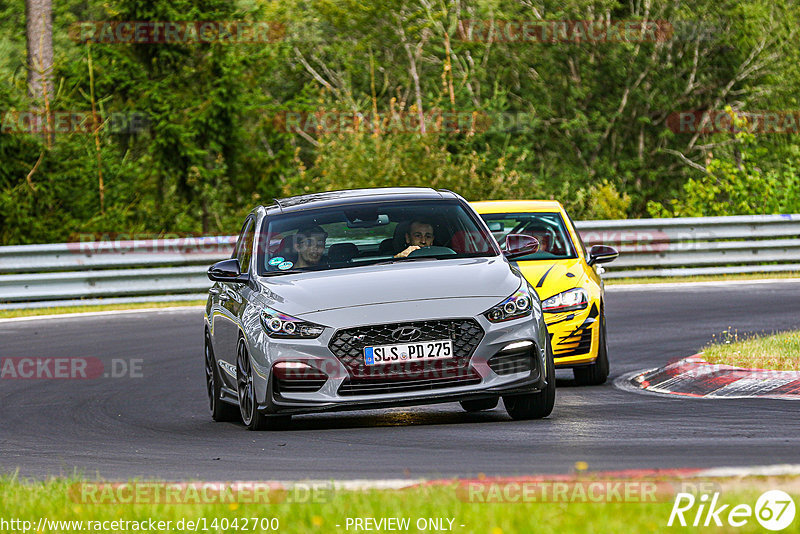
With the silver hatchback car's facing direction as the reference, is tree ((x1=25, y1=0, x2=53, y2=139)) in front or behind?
behind

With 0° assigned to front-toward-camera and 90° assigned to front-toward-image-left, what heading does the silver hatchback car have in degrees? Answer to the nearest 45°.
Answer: approximately 0°

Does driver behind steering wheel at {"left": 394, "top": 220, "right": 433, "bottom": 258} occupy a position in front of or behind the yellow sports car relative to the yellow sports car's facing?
in front

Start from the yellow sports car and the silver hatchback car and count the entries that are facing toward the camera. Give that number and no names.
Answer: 2

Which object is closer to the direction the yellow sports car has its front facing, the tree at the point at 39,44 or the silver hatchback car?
the silver hatchback car

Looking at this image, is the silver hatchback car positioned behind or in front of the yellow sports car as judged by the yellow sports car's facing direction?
in front

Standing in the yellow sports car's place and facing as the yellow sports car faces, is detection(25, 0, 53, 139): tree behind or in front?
behind

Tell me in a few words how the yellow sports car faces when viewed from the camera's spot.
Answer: facing the viewer

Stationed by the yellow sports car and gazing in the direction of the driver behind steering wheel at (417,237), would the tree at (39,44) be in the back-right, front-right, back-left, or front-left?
back-right

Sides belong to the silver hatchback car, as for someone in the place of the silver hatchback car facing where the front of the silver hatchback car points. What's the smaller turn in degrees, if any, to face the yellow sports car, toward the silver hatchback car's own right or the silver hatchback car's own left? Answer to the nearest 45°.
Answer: approximately 135° to the silver hatchback car's own left
